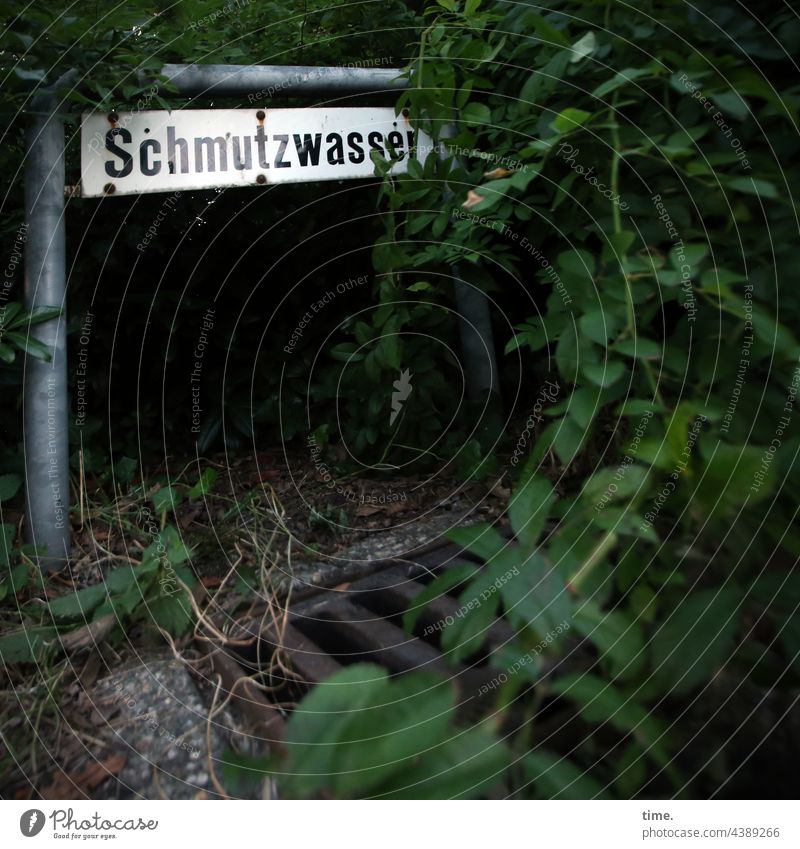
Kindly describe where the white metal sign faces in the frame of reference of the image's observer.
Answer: facing the viewer and to the right of the viewer
